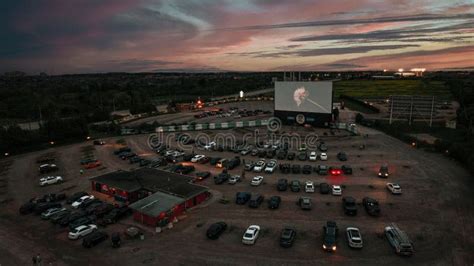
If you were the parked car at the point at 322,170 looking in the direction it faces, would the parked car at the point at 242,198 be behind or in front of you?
behind

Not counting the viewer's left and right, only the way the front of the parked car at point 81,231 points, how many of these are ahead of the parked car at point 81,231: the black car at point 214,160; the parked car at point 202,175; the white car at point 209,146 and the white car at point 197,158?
4

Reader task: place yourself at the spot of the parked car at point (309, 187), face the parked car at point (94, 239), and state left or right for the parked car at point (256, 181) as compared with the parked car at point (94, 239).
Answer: right

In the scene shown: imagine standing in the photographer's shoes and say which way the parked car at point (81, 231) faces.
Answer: facing away from the viewer and to the right of the viewer

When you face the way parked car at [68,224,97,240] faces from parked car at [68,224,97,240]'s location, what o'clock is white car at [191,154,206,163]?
The white car is roughly at 12 o'clock from the parked car.

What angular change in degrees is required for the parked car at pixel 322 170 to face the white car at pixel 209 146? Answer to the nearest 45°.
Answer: approximately 45° to its left

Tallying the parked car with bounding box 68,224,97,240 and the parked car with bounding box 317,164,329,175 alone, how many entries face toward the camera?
0

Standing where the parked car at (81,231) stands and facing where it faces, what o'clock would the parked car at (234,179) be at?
the parked car at (234,179) is roughly at 1 o'clock from the parked car at (81,231).

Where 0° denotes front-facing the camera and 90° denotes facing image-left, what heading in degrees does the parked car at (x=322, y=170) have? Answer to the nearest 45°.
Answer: approximately 180°

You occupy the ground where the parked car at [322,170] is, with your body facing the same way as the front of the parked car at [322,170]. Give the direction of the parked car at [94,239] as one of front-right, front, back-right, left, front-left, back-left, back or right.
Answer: back-left

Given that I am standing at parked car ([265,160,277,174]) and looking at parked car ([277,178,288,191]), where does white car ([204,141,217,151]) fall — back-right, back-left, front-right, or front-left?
back-right

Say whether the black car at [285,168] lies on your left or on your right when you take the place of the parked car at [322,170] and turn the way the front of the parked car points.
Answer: on your left

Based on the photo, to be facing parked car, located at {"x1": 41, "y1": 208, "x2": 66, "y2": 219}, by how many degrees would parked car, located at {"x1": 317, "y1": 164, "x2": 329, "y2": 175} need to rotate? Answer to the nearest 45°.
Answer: approximately 135° to its left

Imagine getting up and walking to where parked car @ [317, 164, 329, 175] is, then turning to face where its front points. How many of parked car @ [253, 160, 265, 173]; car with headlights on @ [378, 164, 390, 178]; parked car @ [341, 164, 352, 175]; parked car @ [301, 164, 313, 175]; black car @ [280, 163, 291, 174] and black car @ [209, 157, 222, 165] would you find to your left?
4

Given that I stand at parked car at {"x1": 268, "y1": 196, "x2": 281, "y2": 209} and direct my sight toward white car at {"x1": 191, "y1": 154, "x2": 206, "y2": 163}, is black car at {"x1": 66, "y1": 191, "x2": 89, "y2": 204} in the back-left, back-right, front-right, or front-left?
front-left

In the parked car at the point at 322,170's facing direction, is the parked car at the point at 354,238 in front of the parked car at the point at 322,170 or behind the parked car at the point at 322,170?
behind

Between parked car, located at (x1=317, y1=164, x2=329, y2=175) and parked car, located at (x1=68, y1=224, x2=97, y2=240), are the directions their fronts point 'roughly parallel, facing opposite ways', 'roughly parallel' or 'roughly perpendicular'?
roughly parallel
